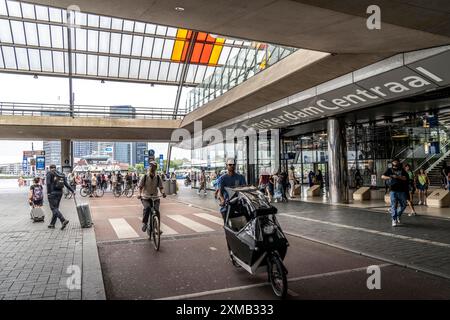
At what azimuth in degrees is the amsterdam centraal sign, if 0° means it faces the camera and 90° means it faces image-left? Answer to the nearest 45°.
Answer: approximately 45°

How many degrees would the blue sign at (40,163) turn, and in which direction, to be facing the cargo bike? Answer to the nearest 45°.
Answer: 0° — it already faces it

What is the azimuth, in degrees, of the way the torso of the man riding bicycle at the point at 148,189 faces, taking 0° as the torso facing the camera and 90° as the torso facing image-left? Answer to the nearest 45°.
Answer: approximately 0°

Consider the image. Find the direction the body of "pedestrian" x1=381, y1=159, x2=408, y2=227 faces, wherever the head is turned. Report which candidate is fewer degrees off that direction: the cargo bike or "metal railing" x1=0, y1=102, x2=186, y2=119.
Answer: the cargo bike

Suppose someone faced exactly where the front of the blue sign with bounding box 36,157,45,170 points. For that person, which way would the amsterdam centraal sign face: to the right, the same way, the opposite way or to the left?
to the right

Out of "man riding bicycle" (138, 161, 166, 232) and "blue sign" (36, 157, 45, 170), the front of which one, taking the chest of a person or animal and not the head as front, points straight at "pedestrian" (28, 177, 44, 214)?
the blue sign

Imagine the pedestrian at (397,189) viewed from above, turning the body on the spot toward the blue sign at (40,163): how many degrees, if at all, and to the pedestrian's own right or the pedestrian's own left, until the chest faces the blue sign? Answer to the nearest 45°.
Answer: approximately 90° to the pedestrian's own right

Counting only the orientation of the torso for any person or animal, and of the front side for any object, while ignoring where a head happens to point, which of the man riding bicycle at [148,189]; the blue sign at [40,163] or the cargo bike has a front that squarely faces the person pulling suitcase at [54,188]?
the blue sign

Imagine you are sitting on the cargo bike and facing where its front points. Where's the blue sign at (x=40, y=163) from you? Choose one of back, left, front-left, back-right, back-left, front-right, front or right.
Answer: back

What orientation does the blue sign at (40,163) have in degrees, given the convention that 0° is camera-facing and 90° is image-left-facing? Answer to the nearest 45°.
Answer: approximately 0°
